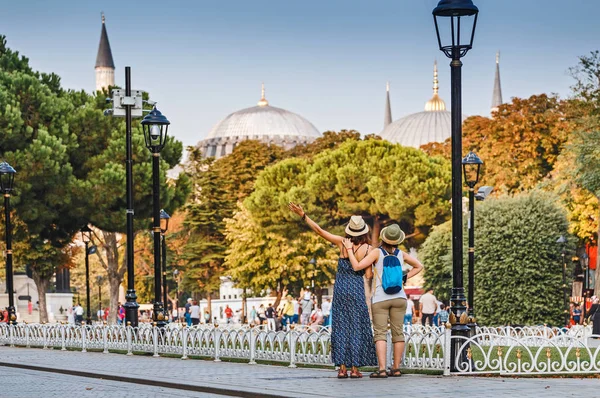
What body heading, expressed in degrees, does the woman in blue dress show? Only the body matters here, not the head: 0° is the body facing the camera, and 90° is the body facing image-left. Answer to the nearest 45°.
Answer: approximately 180°

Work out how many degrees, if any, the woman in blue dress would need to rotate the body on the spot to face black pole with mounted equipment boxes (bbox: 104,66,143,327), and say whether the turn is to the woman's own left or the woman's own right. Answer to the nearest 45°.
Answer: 0° — they already face it

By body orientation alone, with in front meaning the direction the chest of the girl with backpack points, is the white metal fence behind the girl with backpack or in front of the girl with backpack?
in front

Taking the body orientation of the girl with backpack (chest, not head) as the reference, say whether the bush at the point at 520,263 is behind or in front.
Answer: in front

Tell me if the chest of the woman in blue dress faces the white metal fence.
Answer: yes

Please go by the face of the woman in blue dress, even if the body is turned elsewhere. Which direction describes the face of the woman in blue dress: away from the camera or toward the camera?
away from the camera

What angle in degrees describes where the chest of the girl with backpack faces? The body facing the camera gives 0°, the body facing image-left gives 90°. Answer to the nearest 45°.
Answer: approximately 180°

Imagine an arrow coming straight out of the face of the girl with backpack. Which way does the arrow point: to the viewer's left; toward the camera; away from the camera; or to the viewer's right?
away from the camera

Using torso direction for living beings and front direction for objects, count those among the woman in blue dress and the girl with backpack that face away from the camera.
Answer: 2
